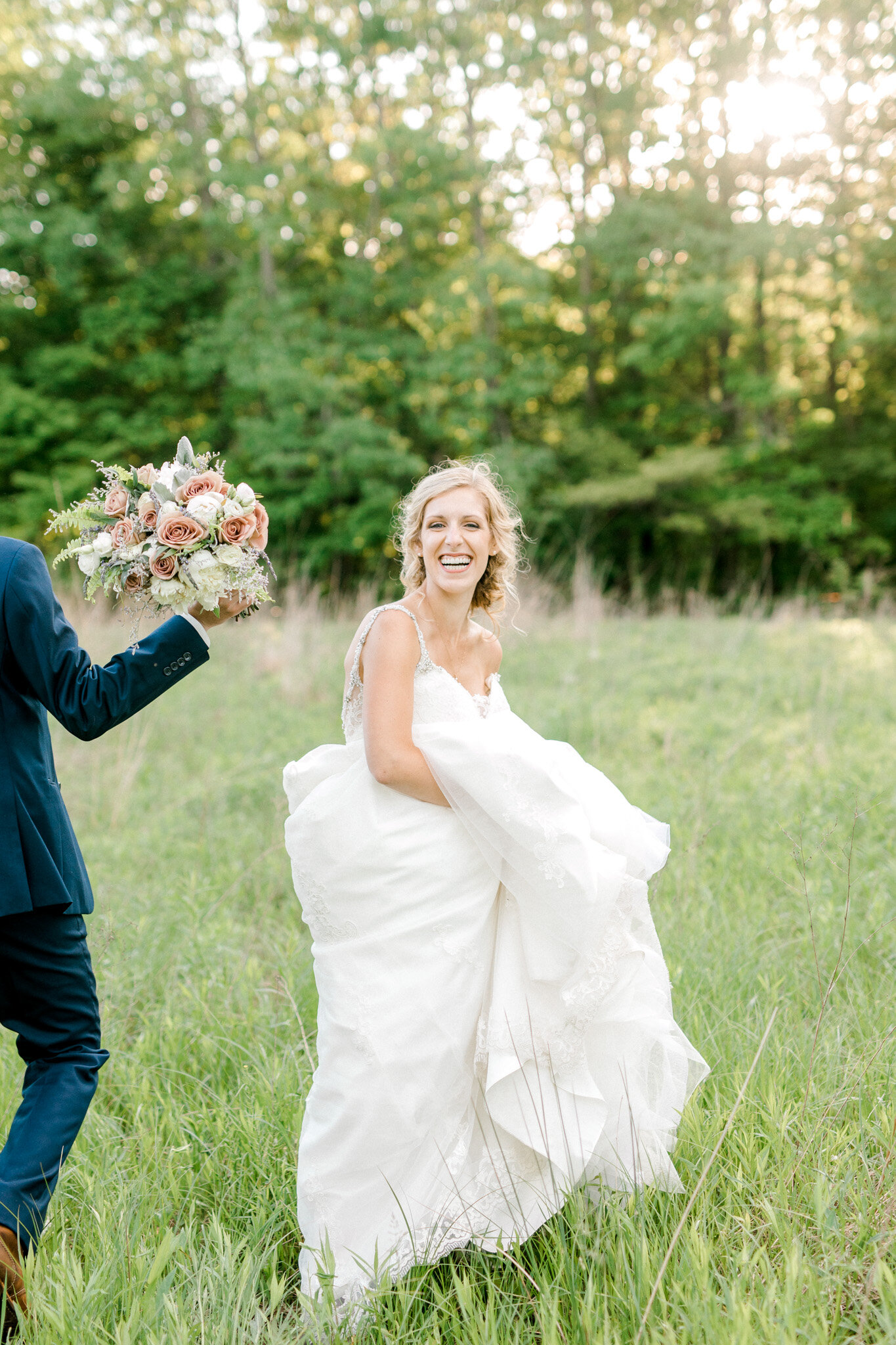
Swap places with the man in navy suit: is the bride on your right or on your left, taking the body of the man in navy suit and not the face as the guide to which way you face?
on your right

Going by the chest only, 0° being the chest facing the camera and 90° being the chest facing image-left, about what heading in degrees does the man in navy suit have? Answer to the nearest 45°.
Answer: approximately 225°

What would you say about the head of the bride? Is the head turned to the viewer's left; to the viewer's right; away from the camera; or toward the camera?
toward the camera

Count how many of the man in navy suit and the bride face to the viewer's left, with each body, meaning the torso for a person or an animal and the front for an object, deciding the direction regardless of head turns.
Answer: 0

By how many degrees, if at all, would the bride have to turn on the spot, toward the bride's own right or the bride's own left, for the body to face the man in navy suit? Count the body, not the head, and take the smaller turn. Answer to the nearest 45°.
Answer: approximately 135° to the bride's own right

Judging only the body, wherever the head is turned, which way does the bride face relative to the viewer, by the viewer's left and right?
facing the viewer and to the right of the viewer
